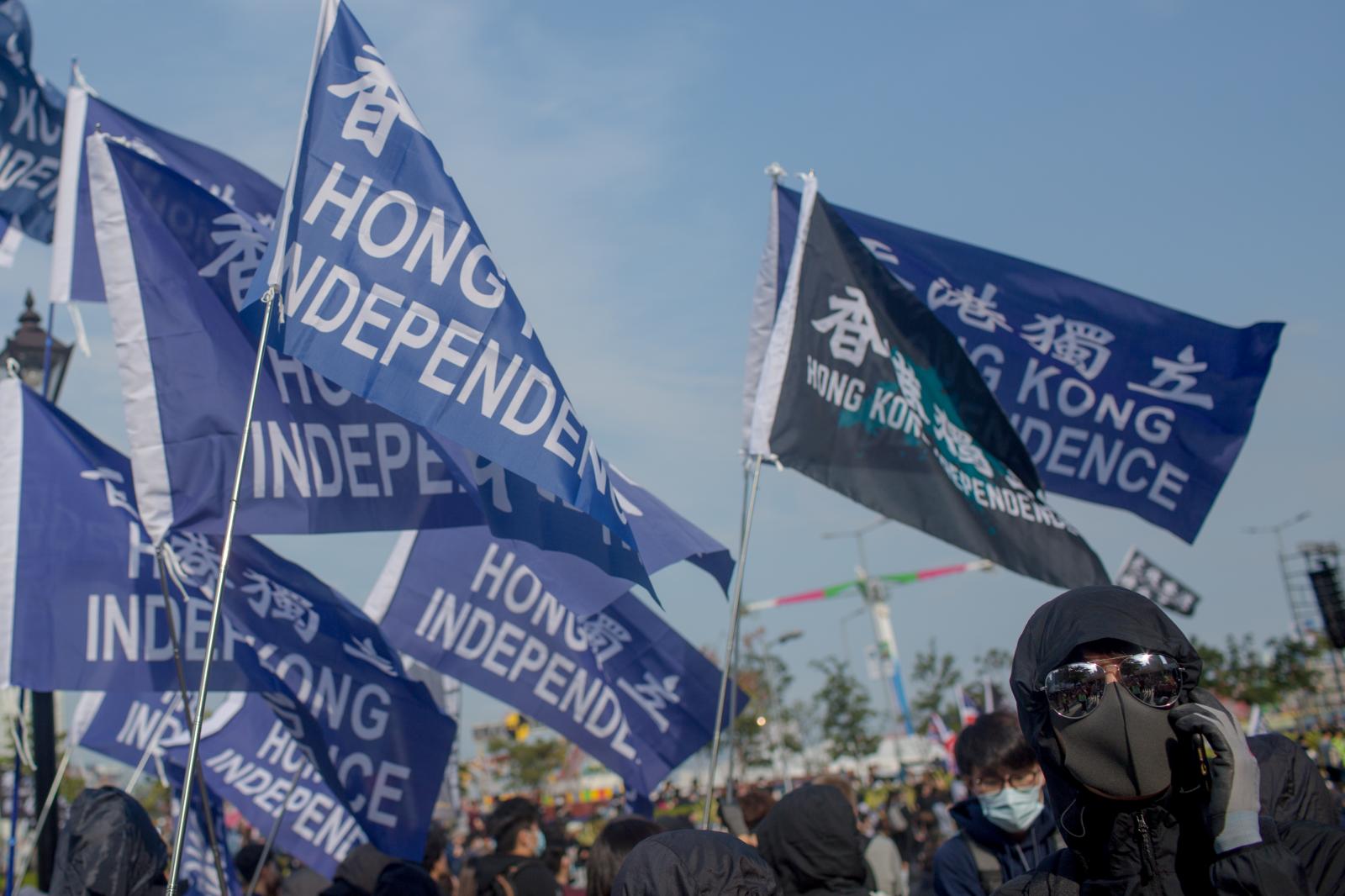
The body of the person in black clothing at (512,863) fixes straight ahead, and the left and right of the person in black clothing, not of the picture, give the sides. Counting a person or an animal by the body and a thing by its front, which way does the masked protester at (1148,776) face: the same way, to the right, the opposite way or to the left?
the opposite way

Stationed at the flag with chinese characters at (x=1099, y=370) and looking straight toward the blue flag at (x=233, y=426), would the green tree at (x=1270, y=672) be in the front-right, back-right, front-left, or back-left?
back-right

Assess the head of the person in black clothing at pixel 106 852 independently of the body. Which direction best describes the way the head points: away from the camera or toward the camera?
away from the camera

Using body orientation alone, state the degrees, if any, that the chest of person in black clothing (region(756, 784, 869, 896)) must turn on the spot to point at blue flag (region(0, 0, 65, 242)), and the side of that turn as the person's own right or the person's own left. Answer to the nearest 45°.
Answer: approximately 45° to the person's own left

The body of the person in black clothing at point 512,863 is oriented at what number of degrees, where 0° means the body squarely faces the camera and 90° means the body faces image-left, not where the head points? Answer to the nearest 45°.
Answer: approximately 225°

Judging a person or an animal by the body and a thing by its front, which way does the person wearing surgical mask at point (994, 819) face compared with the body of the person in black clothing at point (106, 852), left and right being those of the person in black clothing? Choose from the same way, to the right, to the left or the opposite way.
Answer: the opposite way

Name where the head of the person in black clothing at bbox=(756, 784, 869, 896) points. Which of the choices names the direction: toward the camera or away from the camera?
away from the camera

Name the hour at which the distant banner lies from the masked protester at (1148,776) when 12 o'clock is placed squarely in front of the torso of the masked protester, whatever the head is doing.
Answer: The distant banner is roughly at 6 o'clock from the masked protester.

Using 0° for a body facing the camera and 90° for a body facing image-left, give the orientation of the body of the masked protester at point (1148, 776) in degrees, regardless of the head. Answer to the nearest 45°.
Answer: approximately 0°
